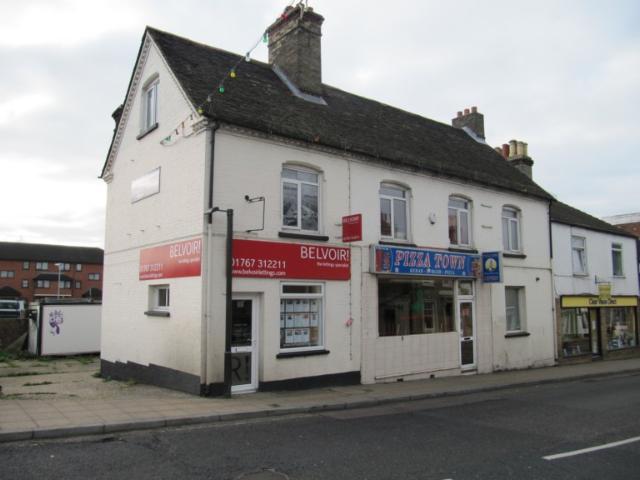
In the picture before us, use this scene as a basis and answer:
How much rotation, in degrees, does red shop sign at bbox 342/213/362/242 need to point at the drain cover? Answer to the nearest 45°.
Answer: approximately 45° to its left

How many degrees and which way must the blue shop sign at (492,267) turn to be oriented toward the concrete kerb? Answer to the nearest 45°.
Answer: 0° — it already faces it

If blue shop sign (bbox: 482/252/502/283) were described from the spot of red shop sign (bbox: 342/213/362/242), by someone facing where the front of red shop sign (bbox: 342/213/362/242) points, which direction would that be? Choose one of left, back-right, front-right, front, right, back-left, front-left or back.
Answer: back

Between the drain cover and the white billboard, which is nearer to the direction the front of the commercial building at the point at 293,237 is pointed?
the drain cover

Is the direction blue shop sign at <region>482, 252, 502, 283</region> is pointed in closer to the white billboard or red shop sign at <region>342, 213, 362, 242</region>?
the red shop sign

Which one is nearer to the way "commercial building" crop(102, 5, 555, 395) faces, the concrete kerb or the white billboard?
the concrete kerb

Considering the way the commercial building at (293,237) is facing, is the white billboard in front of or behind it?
behind

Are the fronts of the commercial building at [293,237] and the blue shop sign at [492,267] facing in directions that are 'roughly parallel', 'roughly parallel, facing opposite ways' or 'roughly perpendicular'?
roughly perpendicular

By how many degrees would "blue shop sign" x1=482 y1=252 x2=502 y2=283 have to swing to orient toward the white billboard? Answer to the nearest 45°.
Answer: approximately 45° to its right
